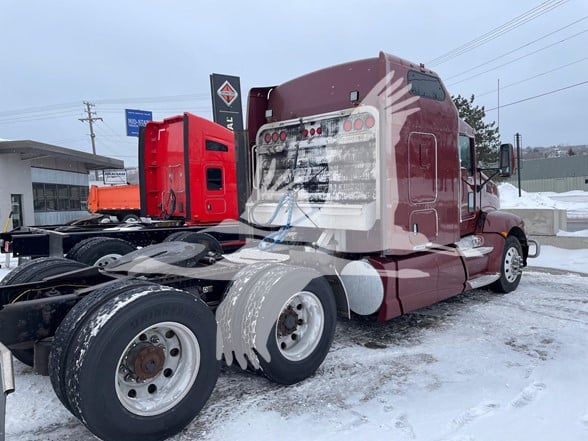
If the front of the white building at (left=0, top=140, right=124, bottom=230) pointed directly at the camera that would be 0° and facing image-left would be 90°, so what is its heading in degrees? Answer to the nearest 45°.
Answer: approximately 315°

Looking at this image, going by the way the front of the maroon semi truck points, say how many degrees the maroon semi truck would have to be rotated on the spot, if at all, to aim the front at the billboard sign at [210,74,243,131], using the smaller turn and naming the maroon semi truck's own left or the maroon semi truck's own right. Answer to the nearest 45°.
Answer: approximately 45° to the maroon semi truck's own left

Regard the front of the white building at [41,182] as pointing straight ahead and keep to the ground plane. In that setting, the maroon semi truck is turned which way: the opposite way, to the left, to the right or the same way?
to the left

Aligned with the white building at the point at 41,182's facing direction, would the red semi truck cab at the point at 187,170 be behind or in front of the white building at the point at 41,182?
in front

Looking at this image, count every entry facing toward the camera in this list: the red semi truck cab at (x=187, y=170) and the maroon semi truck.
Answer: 0

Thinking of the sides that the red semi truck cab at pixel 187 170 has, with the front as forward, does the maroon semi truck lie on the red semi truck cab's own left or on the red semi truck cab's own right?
on the red semi truck cab's own right

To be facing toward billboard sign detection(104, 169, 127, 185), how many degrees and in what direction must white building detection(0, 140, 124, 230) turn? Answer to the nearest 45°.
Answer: approximately 135° to its left

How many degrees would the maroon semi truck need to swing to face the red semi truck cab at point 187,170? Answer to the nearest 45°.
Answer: approximately 45° to its left

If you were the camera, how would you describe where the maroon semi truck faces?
facing away from the viewer and to the right of the viewer

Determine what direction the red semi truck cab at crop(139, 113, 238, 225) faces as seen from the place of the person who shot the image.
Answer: facing away from the viewer and to the right of the viewer

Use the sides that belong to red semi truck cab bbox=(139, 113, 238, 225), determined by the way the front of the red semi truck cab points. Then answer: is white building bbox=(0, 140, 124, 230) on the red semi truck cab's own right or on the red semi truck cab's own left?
on the red semi truck cab's own left

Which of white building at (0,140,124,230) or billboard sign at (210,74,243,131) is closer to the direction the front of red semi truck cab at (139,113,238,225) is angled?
the billboard sign
